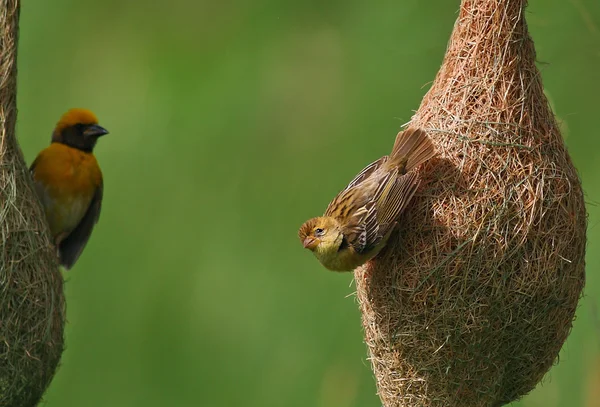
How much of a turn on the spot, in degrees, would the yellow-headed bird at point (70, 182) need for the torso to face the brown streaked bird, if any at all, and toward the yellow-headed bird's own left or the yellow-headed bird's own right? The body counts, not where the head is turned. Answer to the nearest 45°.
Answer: approximately 45° to the yellow-headed bird's own left

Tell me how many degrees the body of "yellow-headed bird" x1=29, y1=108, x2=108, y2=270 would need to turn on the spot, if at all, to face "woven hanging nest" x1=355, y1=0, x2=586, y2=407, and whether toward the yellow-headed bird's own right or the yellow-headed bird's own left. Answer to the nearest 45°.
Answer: approximately 45° to the yellow-headed bird's own left

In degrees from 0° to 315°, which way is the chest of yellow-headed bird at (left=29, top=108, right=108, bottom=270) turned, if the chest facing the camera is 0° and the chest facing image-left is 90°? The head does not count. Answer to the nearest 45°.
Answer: approximately 0°
